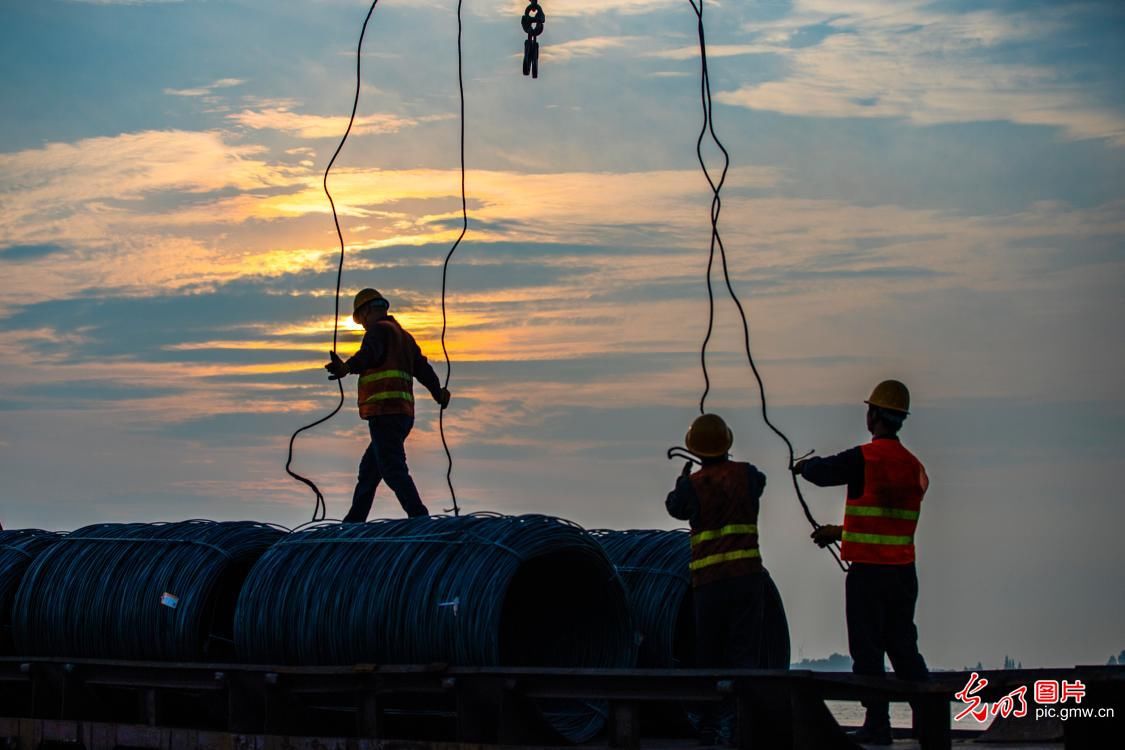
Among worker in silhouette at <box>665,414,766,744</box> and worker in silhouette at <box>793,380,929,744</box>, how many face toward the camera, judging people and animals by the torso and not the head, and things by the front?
0

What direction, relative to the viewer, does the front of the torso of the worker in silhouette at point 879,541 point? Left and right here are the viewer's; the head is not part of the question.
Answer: facing away from the viewer and to the left of the viewer

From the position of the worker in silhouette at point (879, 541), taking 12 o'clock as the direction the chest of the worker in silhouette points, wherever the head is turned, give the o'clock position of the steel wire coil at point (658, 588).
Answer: The steel wire coil is roughly at 12 o'clock from the worker in silhouette.

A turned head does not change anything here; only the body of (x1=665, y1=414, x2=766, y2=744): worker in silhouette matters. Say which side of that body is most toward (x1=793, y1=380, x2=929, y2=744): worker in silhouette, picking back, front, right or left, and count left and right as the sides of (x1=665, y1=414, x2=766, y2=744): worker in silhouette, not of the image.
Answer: right

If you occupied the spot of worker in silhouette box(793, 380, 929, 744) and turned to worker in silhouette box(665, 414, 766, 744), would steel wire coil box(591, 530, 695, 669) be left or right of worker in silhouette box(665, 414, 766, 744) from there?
right

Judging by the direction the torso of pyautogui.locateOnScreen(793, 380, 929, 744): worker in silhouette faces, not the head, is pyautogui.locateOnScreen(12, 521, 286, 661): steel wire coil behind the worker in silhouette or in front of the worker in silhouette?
in front

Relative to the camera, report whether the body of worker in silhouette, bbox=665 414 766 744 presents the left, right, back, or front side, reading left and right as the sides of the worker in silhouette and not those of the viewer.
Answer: back

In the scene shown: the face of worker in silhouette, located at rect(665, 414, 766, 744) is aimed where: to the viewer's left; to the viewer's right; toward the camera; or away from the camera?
away from the camera
